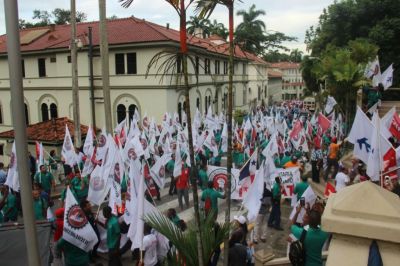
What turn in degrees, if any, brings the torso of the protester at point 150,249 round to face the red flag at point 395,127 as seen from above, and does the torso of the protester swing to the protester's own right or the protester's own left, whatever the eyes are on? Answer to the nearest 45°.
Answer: approximately 45° to the protester's own right

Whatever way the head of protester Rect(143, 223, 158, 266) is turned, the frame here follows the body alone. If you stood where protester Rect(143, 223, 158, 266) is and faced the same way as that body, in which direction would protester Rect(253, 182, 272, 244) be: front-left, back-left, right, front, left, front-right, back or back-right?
front-right

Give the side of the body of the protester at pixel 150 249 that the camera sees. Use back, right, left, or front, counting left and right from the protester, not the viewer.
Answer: back

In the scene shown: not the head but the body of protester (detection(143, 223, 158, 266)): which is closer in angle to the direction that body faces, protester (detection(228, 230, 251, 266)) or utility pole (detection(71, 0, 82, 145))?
the utility pole

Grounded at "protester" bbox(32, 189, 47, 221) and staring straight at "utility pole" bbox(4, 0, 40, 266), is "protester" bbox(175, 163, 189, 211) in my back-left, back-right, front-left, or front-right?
back-left

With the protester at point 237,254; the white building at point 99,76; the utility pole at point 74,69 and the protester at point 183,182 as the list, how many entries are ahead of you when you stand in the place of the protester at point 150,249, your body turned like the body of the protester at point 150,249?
3
